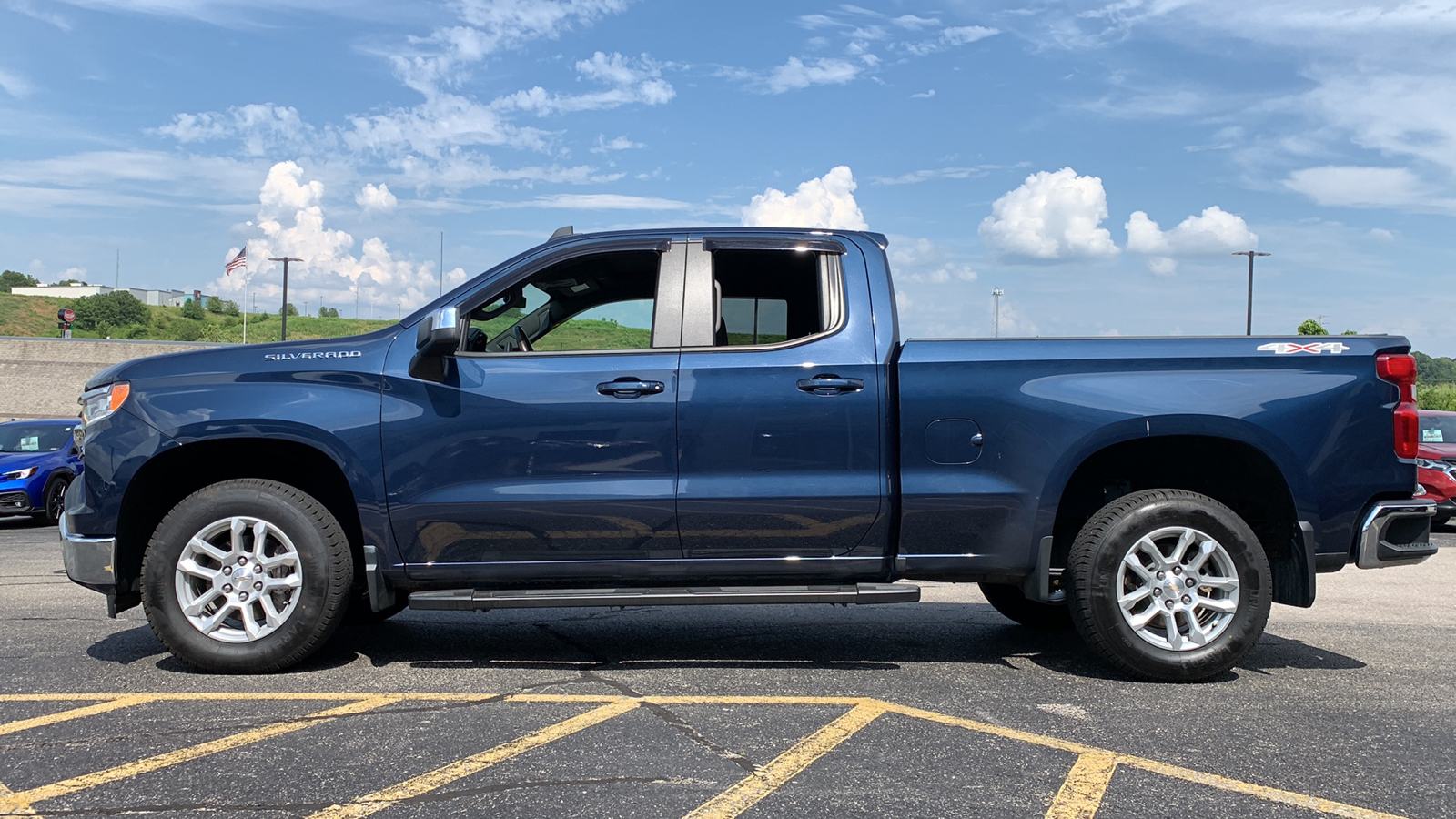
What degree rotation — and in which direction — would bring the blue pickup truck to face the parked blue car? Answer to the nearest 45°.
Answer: approximately 45° to its right

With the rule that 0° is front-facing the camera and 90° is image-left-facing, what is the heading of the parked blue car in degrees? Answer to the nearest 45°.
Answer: approximately 45°

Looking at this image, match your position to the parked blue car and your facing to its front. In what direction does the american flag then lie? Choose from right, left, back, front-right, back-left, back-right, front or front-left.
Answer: back-right

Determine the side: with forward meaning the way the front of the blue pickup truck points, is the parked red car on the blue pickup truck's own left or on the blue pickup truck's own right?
on the blue pickup truck's own right

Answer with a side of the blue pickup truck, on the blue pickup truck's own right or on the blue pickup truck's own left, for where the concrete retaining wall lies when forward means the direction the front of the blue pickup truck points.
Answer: on the blue pickup truck's own right

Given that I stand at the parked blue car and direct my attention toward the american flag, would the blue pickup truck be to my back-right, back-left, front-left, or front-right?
back-right

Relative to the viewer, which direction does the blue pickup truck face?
to the viewer's left

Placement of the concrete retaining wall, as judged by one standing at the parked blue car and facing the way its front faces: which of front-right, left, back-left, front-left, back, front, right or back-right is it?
back-right

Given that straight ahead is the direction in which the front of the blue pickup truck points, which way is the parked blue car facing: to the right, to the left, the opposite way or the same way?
to the left

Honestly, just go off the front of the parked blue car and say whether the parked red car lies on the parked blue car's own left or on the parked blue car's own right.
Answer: on the parked blue car's own left

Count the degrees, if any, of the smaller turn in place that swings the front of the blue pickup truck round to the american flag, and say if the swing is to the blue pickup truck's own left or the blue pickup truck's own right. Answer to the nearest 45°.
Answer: approximately 45° to the blue pickup truck's own right

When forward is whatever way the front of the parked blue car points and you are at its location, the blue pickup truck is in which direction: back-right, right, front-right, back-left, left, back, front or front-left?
front-left

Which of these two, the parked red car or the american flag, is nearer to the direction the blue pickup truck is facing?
the american flag
